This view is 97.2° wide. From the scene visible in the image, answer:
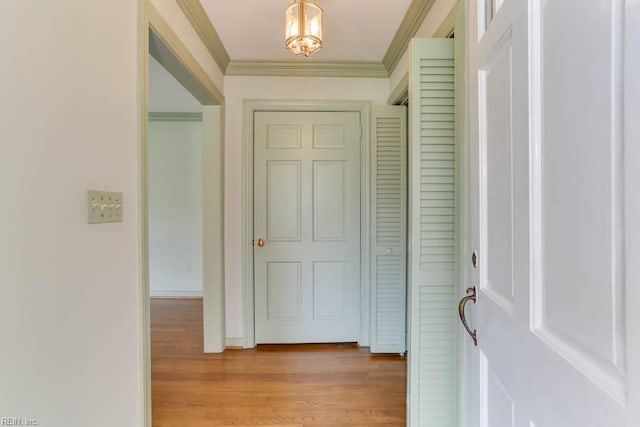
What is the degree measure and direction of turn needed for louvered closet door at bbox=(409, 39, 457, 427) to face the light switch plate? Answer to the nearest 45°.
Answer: approximately 45° to its right

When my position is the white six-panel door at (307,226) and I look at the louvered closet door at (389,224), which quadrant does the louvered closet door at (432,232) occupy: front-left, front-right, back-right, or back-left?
front-right

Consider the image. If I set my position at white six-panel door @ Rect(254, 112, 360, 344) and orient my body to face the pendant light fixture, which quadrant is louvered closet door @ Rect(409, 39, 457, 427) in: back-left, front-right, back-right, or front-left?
front-left

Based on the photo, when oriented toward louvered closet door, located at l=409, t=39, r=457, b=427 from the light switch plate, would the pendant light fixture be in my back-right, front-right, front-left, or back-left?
front-left

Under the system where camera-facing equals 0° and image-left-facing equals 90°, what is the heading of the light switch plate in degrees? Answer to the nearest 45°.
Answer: approximately 315°

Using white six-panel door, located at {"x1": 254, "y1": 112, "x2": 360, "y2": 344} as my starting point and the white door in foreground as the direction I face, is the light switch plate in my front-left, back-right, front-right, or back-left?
front-right

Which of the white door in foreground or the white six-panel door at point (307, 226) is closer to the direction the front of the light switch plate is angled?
the white door in foreground

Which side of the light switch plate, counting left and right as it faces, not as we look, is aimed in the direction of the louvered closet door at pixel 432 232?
front
